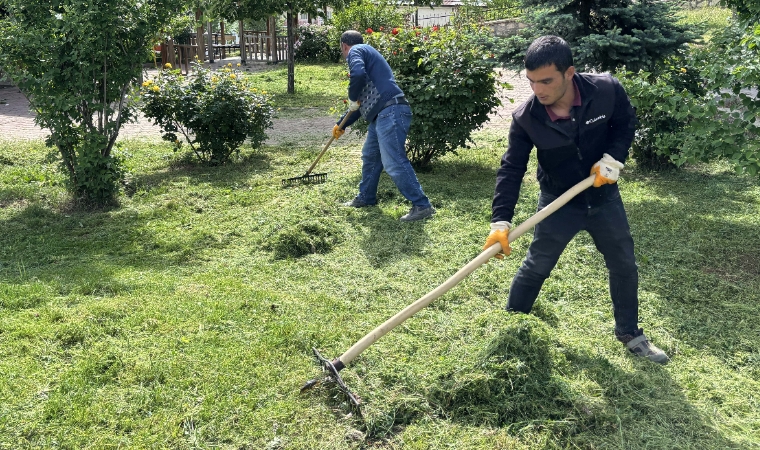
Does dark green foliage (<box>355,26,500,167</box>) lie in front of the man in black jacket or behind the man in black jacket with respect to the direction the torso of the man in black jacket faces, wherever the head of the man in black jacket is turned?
behind

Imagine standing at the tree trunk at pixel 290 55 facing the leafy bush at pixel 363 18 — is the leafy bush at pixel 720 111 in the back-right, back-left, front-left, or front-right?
back-right

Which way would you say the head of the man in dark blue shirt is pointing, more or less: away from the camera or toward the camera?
away from the camera

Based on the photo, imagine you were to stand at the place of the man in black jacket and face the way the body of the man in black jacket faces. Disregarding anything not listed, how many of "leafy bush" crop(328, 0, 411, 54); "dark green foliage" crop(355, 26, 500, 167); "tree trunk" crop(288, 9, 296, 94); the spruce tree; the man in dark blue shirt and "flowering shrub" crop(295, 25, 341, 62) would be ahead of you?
0

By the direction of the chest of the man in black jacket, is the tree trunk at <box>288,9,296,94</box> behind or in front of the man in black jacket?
behind

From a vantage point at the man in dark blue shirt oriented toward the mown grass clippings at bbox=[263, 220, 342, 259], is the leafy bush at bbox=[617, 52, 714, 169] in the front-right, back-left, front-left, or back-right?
back-left

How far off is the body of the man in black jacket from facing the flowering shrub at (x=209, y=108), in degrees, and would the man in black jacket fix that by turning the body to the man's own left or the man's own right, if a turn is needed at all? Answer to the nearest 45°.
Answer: approximately 135° to the man's own right

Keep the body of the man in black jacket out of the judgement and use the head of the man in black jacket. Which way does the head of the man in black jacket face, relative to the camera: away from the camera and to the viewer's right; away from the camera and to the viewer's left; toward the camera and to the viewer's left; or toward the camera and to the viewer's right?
toward the camera and to the viewer's left

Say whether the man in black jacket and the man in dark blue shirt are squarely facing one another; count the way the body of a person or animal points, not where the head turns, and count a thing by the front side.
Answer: no

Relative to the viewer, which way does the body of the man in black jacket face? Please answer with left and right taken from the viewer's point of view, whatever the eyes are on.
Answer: facing the viewer

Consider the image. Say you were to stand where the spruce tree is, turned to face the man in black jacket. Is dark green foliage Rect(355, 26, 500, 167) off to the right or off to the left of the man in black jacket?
right

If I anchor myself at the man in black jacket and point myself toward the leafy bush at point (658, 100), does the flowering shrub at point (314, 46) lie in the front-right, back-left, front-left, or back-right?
front-left

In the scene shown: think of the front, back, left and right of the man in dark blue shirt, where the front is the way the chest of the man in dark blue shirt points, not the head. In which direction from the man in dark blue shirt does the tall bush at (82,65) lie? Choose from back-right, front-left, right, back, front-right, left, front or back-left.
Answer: front

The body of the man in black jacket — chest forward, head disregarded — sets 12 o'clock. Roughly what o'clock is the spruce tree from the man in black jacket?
The spruce tree is roughly at 6 o'clock from the man in black jacket.

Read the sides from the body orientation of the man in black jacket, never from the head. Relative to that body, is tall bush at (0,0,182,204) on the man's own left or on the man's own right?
on the man's own right

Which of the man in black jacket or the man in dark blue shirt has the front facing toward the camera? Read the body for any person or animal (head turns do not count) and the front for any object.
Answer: the man in black jacket
